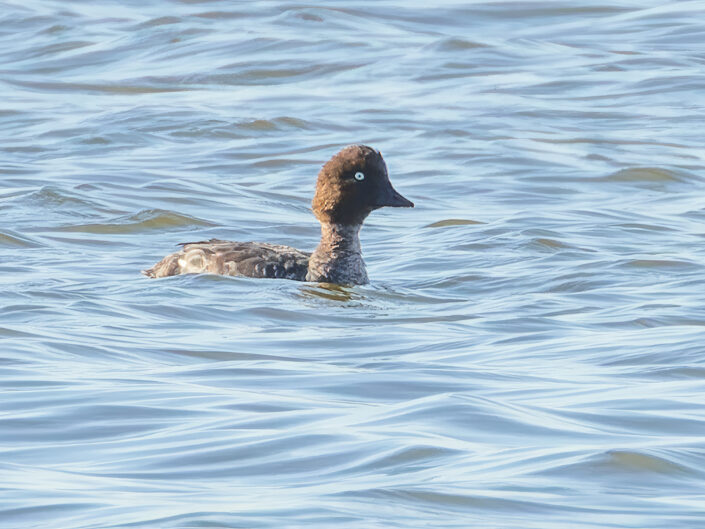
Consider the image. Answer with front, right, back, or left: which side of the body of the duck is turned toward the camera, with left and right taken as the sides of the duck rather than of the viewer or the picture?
right
